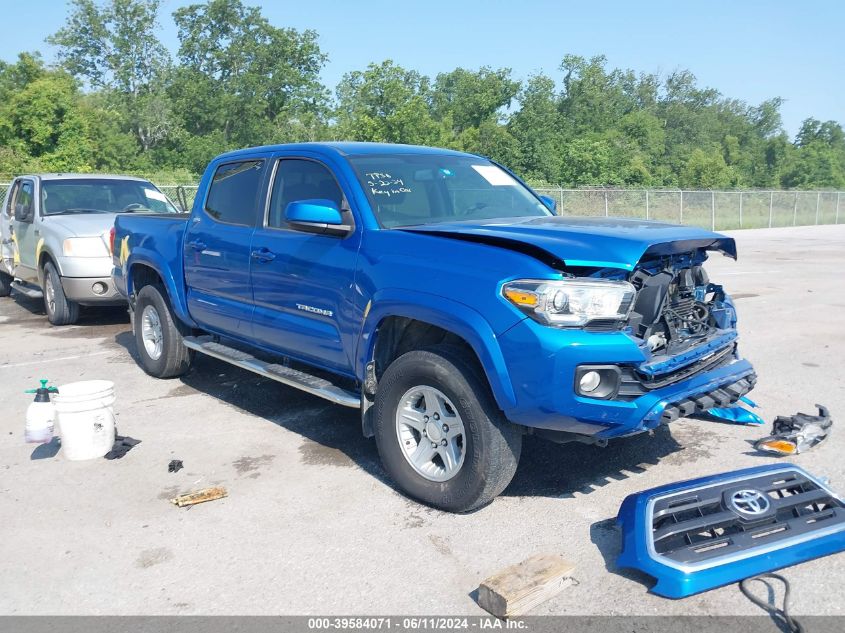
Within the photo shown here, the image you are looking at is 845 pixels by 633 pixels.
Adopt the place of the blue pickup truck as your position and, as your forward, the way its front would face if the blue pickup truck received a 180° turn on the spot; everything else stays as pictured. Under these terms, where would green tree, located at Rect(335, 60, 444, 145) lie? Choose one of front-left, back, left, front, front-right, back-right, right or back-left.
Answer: front-right

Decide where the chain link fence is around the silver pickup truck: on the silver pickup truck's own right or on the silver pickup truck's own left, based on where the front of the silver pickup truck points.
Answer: on the silver pickup truck's own left

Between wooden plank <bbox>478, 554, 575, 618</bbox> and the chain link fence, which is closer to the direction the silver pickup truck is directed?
the wooden plank

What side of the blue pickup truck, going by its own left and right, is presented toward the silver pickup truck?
back

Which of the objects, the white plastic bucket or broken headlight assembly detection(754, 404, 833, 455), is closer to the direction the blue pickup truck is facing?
the broken headlight assembly

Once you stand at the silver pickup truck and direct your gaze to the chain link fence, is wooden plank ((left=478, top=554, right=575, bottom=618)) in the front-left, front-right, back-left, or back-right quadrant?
back-right

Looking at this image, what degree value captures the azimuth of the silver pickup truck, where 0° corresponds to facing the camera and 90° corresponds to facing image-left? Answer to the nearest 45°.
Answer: approximately 315°

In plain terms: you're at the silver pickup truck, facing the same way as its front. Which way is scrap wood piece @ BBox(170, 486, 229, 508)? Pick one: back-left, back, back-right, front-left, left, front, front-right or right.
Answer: front-right

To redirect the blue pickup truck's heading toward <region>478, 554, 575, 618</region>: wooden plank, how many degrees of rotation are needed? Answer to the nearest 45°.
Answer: approximately 45° to its right

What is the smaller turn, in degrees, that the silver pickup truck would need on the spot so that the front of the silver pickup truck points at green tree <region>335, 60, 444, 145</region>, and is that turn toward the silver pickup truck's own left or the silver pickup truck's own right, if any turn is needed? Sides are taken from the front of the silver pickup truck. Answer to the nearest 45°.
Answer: approximately 90° to the silver pickup truck's own left

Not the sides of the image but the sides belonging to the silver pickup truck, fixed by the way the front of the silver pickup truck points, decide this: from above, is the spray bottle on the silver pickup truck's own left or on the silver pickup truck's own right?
on the silver pickup truck's own right
